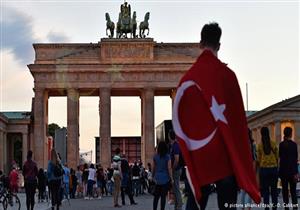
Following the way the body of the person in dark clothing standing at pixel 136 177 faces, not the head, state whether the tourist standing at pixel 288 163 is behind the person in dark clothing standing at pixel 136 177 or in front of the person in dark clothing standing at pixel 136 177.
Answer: behind

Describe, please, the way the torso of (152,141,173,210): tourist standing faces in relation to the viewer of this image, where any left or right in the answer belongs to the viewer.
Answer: facing away from the viewer

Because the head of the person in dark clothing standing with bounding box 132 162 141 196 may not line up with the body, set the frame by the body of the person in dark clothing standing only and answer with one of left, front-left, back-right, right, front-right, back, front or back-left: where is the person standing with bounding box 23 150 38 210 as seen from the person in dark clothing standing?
back

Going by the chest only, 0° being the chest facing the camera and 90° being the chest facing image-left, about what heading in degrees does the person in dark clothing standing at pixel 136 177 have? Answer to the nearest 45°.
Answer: approximately 180°

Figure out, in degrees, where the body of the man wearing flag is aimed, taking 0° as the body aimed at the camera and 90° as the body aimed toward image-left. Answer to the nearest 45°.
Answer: approximately 180°

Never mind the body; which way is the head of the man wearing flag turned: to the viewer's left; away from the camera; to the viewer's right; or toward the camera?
away from the camera

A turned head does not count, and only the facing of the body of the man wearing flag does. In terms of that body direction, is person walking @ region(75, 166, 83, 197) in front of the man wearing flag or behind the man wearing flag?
in front

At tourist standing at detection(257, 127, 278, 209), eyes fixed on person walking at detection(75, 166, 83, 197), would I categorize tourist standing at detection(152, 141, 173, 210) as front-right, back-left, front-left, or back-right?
front-left
